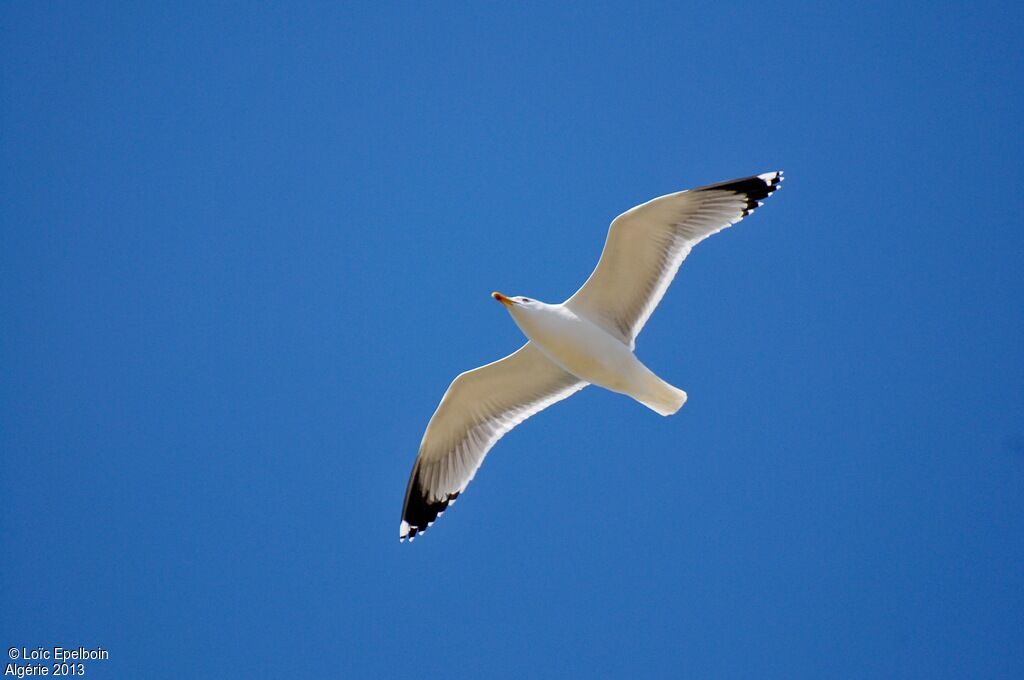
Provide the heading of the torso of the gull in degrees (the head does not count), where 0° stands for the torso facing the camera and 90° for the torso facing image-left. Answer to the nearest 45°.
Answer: approximately 90°
